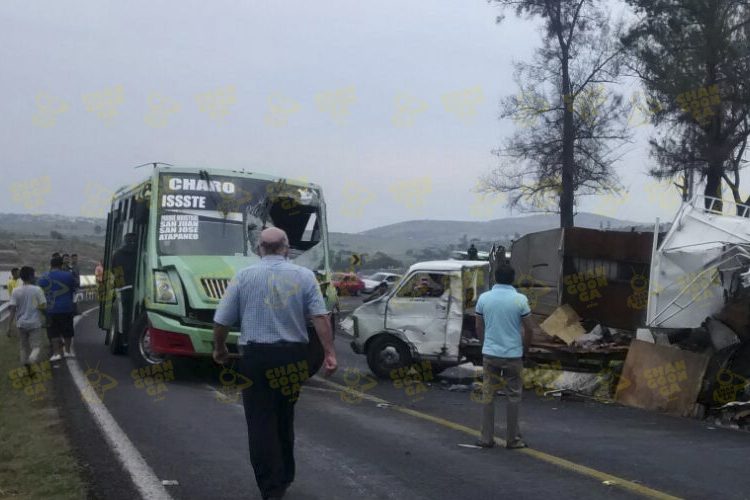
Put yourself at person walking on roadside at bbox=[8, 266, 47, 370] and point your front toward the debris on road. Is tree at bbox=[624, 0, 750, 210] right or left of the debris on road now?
left

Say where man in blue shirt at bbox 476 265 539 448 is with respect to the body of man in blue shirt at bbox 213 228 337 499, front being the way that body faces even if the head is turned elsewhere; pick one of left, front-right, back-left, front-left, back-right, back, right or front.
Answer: front-right

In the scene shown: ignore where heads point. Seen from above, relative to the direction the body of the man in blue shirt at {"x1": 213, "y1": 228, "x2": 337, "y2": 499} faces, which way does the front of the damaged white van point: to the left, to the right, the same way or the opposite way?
to the left

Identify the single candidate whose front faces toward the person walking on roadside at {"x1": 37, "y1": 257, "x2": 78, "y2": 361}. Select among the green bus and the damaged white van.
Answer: the damaged white van

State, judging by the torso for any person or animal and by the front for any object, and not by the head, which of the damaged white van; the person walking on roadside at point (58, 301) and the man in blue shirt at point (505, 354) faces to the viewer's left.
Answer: the damaged white van

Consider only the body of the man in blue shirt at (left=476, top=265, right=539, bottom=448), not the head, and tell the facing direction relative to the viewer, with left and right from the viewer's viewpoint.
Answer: facing away from the viewer

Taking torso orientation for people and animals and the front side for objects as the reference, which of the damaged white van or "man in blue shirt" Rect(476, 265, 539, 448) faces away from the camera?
the man in blue shirt

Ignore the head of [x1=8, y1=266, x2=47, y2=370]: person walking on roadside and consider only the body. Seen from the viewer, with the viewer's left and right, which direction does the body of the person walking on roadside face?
facing away from the viewer

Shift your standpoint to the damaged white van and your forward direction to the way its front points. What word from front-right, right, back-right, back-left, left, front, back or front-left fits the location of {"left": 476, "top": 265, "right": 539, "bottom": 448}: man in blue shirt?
left

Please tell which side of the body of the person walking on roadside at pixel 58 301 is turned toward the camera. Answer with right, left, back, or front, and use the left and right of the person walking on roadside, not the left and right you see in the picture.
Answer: back

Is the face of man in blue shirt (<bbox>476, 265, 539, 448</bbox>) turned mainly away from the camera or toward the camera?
away from the camera

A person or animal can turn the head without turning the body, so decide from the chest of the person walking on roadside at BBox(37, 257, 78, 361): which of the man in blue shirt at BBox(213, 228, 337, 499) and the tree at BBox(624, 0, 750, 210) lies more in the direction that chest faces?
the tree

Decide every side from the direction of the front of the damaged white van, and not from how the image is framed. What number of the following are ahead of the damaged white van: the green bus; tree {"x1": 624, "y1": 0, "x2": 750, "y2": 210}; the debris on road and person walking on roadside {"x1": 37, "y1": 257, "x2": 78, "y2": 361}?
2

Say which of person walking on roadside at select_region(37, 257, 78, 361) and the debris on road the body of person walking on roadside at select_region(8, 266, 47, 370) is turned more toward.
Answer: the person walking on roadside

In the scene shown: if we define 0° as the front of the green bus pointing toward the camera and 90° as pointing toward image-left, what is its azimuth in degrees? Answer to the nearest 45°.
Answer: approximately 315°

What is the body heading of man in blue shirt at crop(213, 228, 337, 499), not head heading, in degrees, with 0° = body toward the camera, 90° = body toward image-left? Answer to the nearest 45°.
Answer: approximately 180°

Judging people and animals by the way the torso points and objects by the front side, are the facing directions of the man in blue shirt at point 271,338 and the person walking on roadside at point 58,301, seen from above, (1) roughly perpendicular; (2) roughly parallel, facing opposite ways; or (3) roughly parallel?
roughly parallel

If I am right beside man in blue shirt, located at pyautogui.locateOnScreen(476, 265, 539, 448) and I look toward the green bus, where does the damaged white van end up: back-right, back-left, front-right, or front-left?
front-right

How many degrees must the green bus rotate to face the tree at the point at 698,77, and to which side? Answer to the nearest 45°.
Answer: approximately 90° to its left
